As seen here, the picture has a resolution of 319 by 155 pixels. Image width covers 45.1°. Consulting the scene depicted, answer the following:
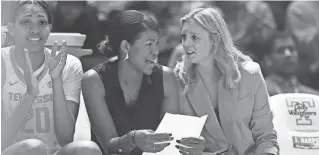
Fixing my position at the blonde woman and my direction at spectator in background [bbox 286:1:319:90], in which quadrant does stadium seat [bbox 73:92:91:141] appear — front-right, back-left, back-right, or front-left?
back-left

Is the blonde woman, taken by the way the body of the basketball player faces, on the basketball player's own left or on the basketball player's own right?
on the basketball player's own left

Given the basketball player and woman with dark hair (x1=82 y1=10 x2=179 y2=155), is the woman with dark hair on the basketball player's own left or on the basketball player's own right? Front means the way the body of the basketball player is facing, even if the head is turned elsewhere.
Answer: on the basketball player's own left

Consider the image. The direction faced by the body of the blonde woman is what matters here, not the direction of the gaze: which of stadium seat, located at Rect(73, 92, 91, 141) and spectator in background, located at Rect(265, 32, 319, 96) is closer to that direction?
the stadium seat

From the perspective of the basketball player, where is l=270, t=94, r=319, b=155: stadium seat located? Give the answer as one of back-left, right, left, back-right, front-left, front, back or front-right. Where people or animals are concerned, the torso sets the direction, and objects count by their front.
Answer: left

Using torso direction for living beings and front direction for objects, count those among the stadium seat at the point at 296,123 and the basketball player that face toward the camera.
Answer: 2

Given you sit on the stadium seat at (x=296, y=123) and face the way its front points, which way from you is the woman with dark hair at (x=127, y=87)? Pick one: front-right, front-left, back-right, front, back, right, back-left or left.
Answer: front-right

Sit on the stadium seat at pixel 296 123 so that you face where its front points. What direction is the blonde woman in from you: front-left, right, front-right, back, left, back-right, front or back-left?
front-right

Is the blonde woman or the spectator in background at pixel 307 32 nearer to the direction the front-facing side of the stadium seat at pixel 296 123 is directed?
the blonde woman

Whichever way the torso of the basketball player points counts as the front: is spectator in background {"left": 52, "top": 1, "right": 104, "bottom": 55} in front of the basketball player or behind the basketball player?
behind
